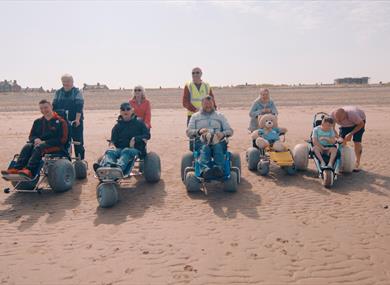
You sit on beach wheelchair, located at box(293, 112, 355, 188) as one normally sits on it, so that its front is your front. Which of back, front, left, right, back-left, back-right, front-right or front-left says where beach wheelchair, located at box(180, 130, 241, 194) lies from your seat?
front-right

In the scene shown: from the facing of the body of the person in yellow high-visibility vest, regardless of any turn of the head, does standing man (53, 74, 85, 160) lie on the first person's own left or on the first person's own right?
on the first person's own right

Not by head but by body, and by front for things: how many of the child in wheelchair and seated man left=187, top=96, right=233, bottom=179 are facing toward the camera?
2

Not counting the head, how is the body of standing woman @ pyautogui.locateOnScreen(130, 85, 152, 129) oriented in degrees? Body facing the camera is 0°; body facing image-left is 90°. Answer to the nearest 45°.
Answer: approximately 0°

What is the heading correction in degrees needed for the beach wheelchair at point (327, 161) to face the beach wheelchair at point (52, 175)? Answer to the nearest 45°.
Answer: approximately 45° to its right

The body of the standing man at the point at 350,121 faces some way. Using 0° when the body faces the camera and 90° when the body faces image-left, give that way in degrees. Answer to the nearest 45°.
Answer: approximately 45°

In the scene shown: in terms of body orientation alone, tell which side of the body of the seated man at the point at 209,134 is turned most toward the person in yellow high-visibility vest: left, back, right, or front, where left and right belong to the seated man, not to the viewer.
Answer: back

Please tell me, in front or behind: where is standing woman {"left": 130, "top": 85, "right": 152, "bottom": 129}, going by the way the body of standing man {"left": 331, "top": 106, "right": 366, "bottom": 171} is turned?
in front

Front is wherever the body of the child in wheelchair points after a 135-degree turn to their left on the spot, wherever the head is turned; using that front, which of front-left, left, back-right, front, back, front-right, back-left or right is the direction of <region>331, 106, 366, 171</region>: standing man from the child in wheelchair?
front

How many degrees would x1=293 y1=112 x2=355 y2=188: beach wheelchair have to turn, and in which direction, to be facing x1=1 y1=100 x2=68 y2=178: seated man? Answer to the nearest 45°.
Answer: approximately 45° to its right

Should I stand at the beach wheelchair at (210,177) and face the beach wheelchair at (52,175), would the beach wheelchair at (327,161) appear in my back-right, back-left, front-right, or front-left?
back-right

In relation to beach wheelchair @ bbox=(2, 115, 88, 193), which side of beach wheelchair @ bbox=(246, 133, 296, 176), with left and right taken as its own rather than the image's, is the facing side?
right
